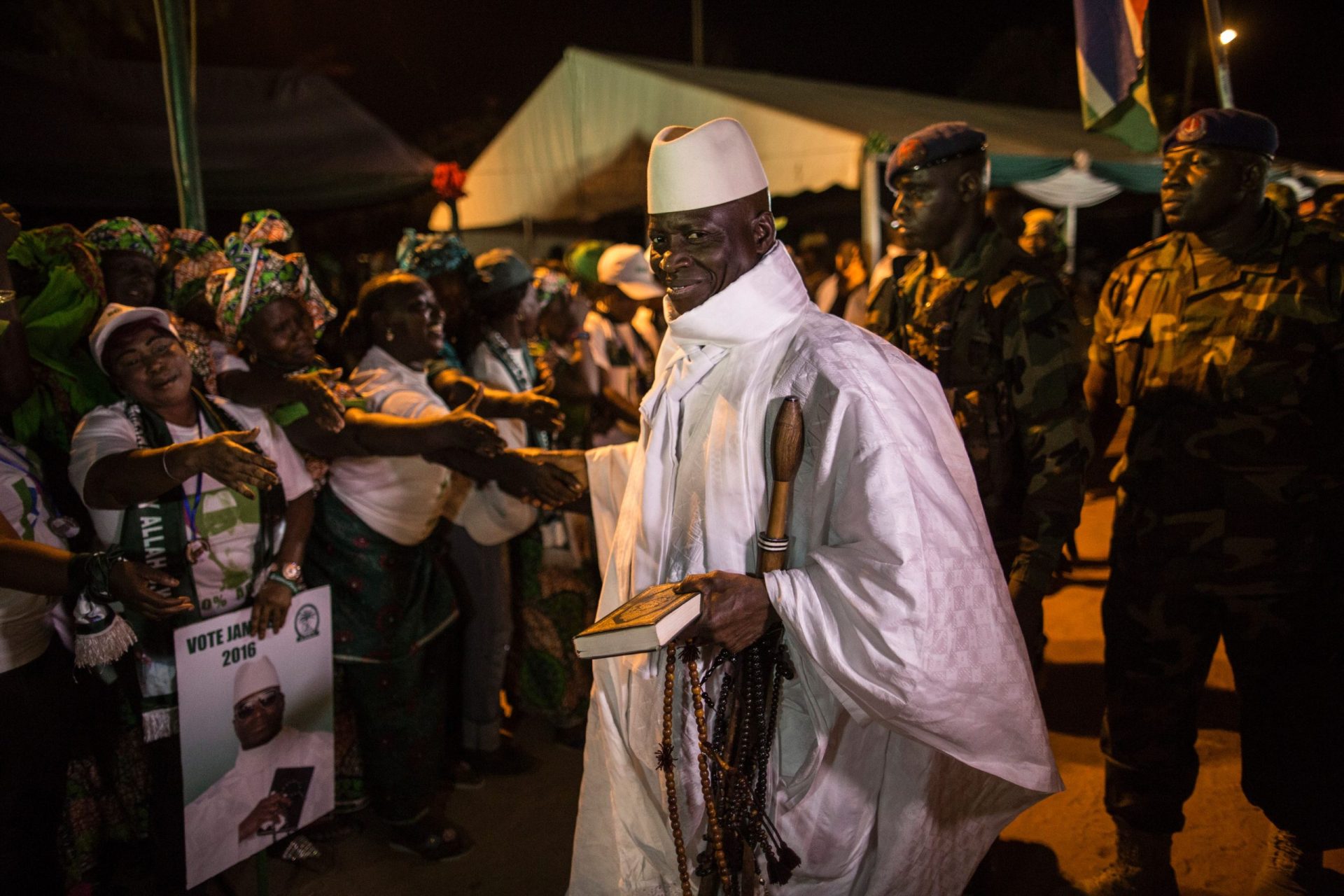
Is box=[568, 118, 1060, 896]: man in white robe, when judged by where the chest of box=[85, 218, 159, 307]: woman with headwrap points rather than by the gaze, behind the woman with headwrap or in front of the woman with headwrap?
in front

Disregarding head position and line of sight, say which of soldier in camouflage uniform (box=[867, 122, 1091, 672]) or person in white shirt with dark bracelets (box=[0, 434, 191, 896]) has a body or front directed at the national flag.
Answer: the person in white shirt with dark bracelets

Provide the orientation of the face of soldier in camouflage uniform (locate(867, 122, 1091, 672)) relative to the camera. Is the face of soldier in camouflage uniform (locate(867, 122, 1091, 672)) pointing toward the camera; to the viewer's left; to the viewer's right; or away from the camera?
to the viewer's left

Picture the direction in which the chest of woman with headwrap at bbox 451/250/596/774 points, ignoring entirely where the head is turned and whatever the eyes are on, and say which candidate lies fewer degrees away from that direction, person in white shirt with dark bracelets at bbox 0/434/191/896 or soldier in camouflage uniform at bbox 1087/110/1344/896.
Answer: the soldier in camouflage uniform

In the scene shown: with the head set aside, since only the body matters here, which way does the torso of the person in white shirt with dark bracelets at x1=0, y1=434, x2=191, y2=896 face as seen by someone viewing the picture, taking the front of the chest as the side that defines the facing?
to the viewer's right

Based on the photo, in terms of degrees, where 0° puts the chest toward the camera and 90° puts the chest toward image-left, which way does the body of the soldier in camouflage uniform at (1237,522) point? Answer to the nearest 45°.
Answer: approximately 45°

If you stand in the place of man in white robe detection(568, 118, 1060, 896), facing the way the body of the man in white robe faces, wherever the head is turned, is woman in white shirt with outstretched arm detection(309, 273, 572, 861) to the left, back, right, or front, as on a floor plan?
right

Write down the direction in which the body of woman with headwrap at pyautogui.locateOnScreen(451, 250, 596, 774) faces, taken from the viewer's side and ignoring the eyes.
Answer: to the viewer's right

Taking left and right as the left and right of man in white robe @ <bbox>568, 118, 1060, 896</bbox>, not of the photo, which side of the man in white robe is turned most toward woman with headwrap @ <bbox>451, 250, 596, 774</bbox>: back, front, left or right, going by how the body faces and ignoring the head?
right

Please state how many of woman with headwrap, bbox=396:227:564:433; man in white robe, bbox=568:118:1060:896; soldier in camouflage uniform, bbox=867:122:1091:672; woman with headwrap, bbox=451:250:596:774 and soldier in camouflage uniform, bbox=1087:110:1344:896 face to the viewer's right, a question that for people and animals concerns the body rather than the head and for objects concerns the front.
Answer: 2

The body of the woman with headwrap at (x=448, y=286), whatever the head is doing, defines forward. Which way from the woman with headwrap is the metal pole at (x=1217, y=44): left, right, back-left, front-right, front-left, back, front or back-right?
front

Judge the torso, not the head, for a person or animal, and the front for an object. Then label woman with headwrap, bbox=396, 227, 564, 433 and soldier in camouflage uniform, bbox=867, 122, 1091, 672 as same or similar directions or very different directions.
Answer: very different directions

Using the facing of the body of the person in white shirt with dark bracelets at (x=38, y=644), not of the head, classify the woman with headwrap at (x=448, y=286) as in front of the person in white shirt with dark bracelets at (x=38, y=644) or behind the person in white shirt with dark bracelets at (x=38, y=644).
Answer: in front

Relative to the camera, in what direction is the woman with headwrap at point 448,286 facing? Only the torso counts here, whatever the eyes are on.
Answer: to the viewer's right

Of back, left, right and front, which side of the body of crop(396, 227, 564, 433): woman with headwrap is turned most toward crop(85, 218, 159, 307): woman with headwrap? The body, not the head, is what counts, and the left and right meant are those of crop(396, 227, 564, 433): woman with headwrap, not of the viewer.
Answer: back
